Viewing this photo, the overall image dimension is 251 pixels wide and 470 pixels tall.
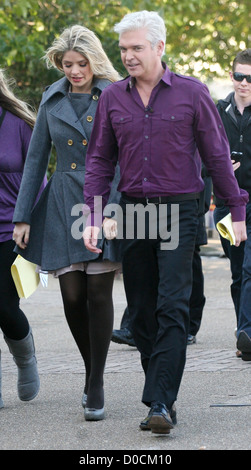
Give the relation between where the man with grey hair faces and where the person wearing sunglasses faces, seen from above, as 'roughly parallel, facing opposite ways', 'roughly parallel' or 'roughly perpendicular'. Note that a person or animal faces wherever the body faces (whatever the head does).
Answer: roughly parallel

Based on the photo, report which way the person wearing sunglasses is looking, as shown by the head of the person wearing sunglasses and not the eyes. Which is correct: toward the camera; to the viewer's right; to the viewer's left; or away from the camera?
toward the camera

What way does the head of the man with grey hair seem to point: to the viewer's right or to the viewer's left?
to the viewer's left

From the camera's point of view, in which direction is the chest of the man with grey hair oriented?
toward the camera

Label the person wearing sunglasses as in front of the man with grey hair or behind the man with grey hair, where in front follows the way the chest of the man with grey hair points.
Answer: behind

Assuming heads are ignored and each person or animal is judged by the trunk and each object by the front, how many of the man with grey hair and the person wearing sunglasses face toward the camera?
2

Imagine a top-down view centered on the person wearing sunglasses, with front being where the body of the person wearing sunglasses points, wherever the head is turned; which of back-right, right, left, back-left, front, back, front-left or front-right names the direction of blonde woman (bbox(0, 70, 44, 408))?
front-right

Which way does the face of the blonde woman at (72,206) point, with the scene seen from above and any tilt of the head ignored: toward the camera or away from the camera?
toward the camera
